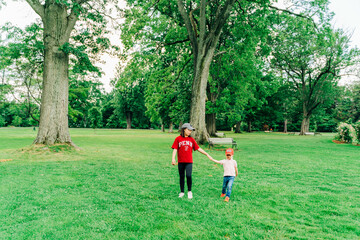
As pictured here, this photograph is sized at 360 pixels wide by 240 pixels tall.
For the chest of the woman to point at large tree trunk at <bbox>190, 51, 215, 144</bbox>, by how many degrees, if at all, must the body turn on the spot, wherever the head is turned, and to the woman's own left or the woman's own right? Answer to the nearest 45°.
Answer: approximately 180°

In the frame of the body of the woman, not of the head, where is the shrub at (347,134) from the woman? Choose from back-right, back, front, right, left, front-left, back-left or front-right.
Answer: back-left

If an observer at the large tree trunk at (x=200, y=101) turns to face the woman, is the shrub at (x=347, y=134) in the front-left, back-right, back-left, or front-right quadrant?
back-left

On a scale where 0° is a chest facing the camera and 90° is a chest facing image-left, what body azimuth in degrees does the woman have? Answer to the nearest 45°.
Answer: approximately 0°

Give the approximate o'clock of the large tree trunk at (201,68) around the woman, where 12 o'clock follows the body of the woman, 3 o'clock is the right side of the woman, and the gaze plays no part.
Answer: The large tree trunk is roughly at 6 o'clock from the woman.

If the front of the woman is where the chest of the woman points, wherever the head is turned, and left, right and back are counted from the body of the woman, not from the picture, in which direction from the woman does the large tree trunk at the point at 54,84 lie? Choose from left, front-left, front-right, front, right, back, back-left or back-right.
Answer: back-right
